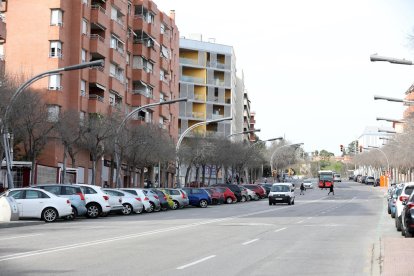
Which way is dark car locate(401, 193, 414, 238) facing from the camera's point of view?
away from the camera

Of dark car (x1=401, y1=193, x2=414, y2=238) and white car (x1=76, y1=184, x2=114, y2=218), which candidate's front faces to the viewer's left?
the white car

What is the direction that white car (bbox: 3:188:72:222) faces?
to the viewer's left

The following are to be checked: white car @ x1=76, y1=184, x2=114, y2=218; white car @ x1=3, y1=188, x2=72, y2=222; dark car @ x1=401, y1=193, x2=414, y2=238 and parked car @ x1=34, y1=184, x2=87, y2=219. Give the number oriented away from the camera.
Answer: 1

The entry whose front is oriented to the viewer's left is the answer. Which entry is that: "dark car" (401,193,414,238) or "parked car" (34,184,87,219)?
the parked car

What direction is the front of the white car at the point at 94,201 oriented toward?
to the viewer's left
